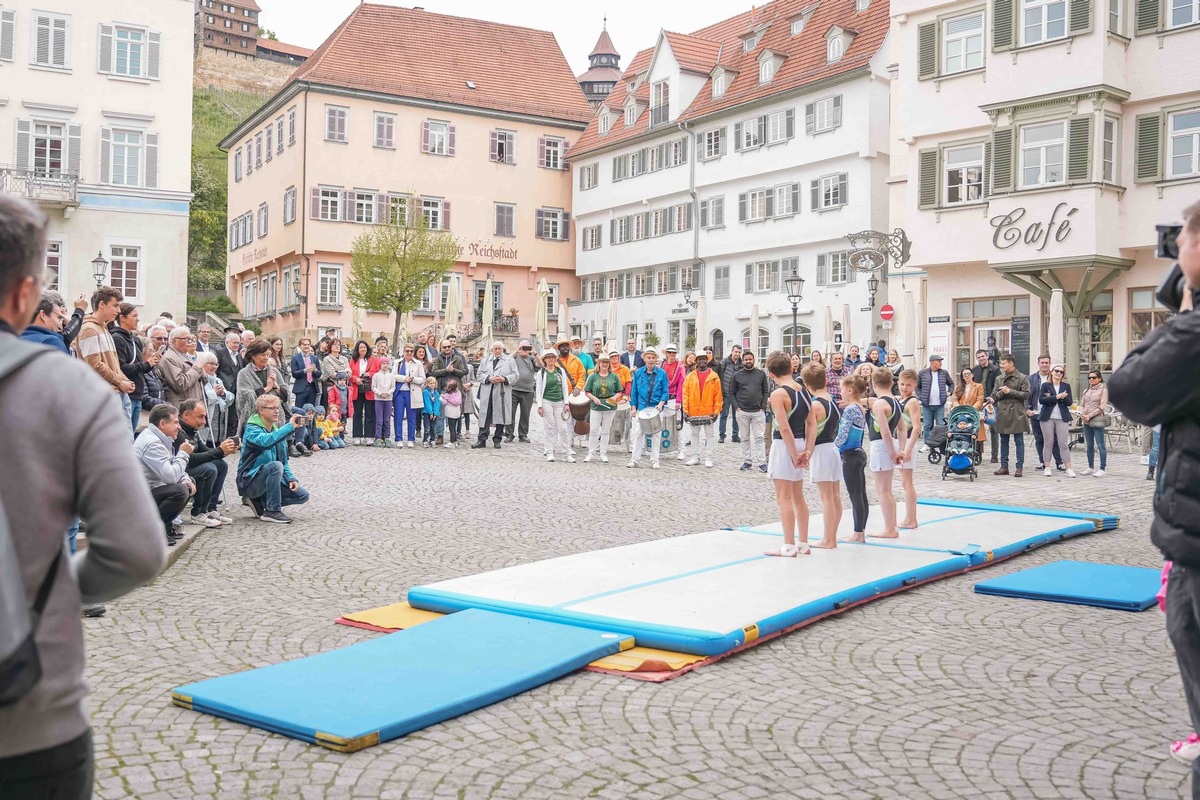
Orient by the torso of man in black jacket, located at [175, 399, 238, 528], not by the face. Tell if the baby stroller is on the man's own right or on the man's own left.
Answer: on the man's own left

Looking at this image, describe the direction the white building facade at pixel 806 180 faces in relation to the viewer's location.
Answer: facing the viewer and to the left of the viewer

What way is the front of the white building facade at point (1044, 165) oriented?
toward the camera

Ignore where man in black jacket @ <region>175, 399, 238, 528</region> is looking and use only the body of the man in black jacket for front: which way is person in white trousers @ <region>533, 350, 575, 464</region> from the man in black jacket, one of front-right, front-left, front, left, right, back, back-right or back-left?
left

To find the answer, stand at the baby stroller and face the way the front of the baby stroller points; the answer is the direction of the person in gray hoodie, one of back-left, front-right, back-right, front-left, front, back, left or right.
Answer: front

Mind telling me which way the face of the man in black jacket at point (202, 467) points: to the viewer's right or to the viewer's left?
to the viewer's right

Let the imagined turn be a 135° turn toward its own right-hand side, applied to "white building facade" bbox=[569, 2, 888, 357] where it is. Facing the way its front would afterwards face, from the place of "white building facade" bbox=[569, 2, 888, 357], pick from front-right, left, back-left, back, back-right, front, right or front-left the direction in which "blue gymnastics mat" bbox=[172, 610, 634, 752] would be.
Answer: back

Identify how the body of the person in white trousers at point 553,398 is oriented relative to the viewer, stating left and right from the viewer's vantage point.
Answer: facing the viewer

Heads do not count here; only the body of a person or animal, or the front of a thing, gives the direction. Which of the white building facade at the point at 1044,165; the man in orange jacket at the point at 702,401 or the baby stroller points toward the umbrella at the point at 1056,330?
the white building facade

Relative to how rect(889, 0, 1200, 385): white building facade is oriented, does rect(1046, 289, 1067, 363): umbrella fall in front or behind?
in front

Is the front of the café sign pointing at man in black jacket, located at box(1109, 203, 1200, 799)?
yes

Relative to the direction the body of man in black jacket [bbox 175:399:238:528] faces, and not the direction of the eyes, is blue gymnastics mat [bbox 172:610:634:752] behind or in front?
in front

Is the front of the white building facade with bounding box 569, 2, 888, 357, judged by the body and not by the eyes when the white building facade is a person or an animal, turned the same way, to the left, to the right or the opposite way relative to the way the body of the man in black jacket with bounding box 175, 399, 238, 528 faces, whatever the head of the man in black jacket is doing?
to the right

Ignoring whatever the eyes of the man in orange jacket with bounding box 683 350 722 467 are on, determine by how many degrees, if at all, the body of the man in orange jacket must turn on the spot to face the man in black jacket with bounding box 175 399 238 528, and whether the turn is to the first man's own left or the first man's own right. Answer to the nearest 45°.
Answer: approximately 45° to the first man's own right

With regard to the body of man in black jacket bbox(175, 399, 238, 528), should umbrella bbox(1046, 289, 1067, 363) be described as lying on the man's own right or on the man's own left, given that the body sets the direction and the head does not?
on the man's own left

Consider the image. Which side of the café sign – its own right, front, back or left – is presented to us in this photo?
front

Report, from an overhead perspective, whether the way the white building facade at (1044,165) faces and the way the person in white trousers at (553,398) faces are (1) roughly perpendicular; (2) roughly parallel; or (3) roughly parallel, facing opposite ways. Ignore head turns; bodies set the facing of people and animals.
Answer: roughly parallel

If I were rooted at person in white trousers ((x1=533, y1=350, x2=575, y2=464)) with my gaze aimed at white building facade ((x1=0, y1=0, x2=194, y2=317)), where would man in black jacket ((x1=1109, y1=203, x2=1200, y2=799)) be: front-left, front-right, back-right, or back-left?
back-left

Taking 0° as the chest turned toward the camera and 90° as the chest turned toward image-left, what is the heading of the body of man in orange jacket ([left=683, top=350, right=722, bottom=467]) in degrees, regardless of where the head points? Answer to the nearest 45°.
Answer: approximately 0°

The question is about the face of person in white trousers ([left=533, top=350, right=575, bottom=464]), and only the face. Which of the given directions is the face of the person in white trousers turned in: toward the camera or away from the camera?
toward the camera
